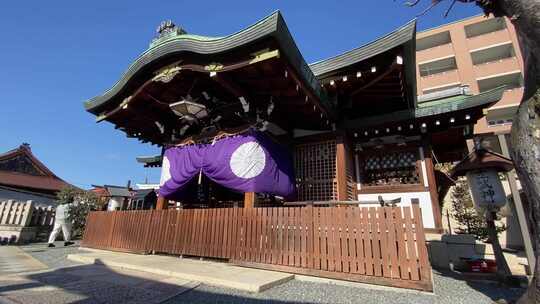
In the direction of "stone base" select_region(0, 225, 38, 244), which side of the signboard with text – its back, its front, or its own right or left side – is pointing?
right

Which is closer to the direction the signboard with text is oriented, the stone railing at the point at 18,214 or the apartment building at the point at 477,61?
the stone railing

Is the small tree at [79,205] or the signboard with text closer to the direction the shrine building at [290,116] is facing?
the small tree

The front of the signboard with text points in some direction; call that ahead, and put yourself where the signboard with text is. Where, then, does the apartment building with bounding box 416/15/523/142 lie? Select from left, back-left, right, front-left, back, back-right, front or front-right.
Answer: back

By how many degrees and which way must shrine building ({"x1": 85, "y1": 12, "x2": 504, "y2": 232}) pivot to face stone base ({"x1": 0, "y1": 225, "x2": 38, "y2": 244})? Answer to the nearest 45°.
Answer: approximately 45° to its right

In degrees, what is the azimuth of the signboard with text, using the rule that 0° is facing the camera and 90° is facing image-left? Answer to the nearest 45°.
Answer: approximately 0°

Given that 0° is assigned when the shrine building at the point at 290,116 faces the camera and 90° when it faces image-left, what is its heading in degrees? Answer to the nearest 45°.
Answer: approximately 45°

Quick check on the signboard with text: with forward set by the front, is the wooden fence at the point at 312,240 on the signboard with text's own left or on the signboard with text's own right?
on the signboard with text's own right

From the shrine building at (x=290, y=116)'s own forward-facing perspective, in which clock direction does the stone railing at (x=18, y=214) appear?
The stone railing is roughly at 2 o'clock from the shrine building.

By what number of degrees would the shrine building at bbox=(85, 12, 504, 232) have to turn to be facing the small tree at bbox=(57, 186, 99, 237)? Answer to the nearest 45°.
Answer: approximately 90° to its right

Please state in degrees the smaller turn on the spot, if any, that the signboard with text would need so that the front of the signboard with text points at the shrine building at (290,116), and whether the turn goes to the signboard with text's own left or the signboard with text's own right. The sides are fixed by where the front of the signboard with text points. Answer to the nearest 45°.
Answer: approximately 90° to the signboard with text's own right
